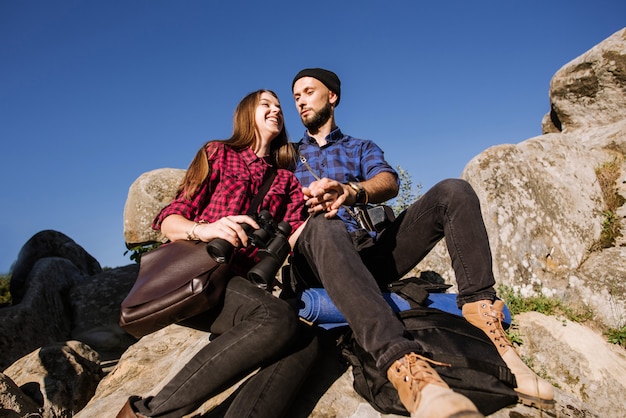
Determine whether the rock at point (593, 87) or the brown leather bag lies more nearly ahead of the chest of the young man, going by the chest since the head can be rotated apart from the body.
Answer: the brown leather bag

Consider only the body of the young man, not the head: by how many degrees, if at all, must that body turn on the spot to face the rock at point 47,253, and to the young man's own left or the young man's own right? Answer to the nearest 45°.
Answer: approximately 135° to the young man's own right

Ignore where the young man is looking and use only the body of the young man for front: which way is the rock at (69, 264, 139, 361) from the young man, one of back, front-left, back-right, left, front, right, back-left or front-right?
back-right

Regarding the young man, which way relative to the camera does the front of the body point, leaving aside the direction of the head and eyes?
toward the camera

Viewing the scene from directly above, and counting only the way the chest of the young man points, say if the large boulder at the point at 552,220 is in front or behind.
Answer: behind

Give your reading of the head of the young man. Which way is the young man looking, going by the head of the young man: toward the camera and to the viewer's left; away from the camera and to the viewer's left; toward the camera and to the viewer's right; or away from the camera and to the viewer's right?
toward the camera and to the viewer's left
